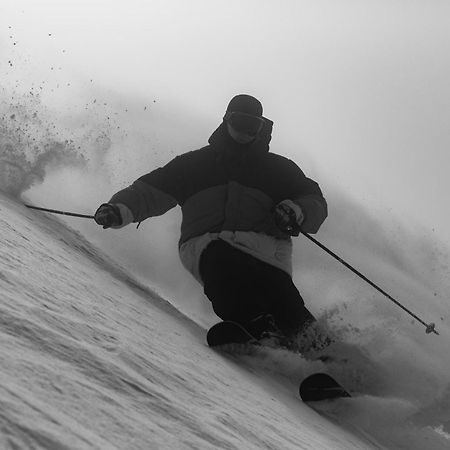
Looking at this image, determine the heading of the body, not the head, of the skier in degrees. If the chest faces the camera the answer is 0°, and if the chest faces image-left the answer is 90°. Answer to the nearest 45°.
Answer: approximately 0°
